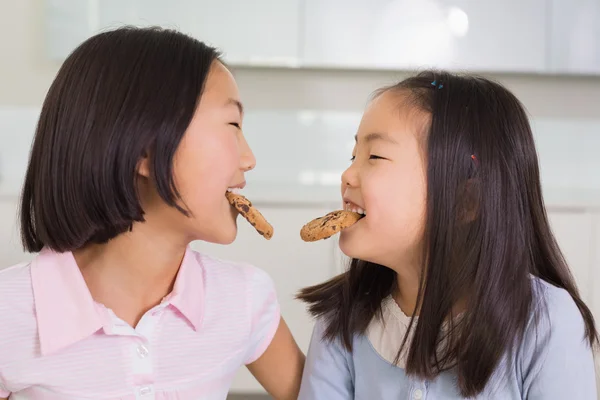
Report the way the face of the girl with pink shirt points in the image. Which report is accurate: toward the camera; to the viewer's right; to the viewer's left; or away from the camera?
to the viewer's right

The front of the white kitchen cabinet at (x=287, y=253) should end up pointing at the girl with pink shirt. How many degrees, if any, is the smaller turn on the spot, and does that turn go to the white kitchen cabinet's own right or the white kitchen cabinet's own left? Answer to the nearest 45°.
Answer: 0° — it already faces them

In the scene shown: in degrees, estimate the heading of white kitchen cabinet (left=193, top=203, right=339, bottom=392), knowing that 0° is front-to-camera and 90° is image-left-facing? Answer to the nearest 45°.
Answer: approximately 0°
